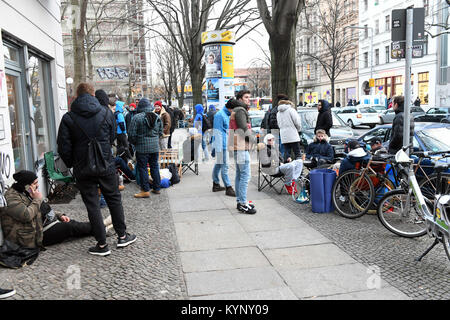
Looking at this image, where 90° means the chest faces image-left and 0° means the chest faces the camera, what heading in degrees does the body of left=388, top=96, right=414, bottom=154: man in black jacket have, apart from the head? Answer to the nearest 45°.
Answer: approximately 90°

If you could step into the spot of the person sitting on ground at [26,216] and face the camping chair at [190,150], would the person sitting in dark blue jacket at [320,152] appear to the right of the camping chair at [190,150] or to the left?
right

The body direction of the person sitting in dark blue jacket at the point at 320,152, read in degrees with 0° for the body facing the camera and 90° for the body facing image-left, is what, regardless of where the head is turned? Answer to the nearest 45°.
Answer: approximately 0°

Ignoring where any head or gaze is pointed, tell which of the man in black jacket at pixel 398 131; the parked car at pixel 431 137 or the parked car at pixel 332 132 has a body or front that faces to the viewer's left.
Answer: the man in black jacket

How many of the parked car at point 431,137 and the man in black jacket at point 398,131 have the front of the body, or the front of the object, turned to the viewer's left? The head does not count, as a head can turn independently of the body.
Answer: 1

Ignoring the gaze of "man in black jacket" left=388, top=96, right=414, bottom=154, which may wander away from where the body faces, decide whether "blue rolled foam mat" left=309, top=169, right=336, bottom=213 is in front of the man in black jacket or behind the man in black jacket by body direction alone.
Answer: in front

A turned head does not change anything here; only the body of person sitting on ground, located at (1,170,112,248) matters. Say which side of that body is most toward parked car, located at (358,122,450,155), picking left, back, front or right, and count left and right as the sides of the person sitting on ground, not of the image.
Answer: front

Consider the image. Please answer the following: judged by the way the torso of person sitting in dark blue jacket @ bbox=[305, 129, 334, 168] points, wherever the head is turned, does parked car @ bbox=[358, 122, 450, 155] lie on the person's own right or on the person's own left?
on the person's own left

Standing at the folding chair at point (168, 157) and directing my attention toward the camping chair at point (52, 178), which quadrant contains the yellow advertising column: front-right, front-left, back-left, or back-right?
back-right

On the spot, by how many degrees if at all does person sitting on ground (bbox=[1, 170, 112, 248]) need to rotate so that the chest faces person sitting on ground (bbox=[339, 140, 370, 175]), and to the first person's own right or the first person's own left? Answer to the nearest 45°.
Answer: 0° — they already face them

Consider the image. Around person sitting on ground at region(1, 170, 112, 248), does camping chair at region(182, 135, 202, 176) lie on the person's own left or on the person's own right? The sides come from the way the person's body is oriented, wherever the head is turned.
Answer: on the person's own left

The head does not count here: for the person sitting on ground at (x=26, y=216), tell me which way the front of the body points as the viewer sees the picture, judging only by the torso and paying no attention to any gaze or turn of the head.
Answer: to the viewer's right
